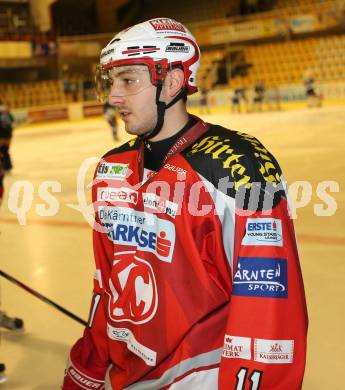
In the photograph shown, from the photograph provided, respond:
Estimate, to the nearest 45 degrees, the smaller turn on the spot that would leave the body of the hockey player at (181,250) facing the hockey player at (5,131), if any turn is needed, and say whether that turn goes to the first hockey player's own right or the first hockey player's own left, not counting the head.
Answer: approximately 135° to the first hockey player's own right

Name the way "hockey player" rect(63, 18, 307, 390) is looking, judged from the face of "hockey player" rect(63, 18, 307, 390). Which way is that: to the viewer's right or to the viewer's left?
to the viewer's left

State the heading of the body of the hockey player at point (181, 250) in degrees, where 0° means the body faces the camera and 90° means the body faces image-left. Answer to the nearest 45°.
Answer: approximately 45°
